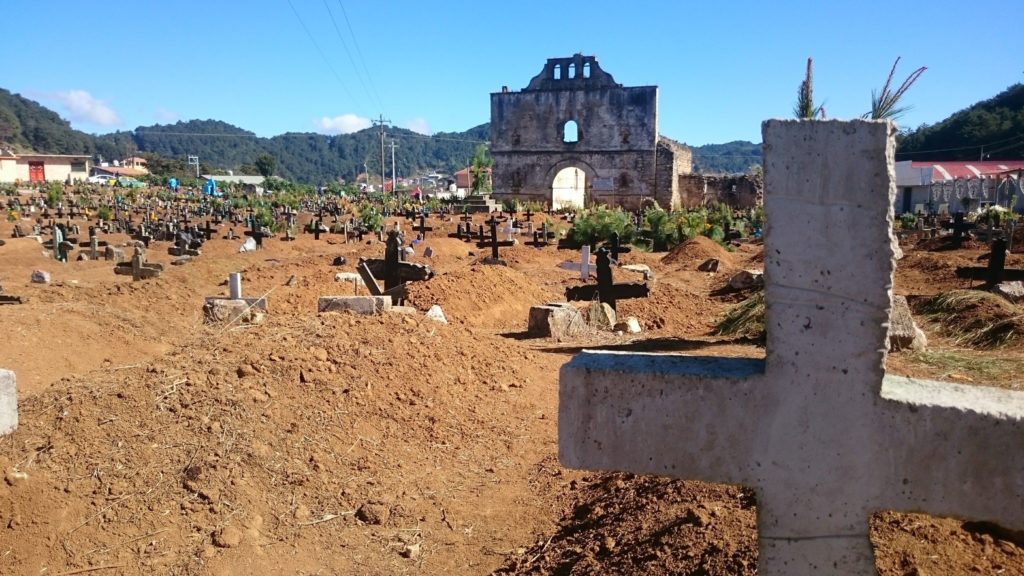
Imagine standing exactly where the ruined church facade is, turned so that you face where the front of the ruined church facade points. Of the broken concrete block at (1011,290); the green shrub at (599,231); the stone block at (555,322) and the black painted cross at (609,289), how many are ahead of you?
4

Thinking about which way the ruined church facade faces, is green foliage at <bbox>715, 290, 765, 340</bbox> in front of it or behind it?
in front

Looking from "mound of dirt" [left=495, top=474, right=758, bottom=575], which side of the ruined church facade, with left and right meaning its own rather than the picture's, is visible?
front

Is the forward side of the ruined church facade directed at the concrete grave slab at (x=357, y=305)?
yes

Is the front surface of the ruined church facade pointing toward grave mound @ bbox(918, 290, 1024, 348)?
yes

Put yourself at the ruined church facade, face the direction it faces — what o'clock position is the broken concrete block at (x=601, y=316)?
The broken concrete block is roughly at 12 o'clock from the ruined church facade.

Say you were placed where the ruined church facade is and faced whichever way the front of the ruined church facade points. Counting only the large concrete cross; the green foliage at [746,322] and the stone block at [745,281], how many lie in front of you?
3

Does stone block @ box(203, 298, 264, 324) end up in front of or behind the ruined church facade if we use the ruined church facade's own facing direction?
in front

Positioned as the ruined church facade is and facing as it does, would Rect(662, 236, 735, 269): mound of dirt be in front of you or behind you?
in front

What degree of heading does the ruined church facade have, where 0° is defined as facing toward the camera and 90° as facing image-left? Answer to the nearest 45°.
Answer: approximately 0°

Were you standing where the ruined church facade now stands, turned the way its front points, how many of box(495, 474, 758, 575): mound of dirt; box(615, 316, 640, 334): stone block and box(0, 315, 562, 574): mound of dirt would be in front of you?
3

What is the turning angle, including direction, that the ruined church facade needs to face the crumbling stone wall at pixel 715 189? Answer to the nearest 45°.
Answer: approximately 90° to its left

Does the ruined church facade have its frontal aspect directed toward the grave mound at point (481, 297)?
yes
